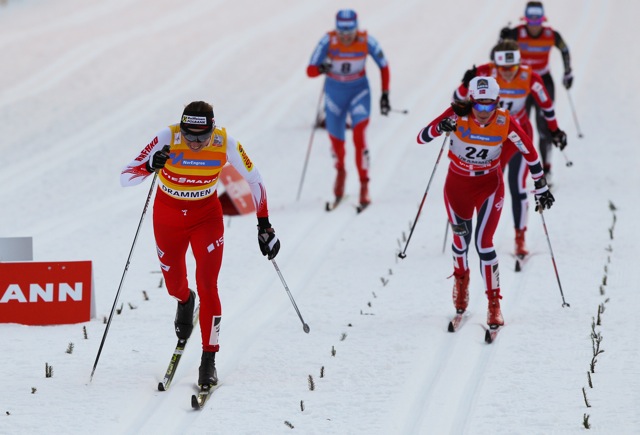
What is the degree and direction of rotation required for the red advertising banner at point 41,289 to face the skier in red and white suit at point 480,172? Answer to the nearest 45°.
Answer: approximately 90° to its left

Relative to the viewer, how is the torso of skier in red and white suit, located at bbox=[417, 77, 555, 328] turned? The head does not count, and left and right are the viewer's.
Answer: facing the viewer

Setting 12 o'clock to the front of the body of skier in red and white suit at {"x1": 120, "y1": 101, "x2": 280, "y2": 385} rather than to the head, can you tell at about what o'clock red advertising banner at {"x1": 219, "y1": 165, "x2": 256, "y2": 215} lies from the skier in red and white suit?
The red advertising banner is roughly at 6 o'clock from the skier in red and white suit.

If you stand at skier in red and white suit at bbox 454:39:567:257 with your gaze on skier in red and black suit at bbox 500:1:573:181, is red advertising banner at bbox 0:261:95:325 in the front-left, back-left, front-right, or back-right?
back-left

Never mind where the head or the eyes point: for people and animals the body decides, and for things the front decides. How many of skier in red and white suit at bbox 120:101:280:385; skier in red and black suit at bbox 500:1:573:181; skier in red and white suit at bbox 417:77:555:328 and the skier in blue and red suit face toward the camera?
4

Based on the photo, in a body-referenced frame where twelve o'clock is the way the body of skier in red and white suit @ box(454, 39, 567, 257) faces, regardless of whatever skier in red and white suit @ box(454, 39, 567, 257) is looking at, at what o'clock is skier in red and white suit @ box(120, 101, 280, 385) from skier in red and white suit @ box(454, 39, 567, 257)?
skier in red and white suit @ box(120, 101, 280, 385) is roughly at 1 o'clock from skier in red and white suit @ box(454, 39, 567, 257).

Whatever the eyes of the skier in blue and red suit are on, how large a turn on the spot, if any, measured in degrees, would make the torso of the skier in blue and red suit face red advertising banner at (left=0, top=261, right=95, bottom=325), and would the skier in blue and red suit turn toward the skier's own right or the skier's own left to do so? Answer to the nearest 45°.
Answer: approximately 45° to the skier's own right

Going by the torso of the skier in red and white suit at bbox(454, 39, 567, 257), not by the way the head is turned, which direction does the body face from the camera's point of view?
toward the camera

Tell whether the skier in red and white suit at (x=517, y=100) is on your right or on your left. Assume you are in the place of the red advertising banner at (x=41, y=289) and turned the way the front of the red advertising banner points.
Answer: on your left

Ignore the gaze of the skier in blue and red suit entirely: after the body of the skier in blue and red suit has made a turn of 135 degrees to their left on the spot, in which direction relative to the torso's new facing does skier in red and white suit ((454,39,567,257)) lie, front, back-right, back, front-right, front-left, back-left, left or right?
right

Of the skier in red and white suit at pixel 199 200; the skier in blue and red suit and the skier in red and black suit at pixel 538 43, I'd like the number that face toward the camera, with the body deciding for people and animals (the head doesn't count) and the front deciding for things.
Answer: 3

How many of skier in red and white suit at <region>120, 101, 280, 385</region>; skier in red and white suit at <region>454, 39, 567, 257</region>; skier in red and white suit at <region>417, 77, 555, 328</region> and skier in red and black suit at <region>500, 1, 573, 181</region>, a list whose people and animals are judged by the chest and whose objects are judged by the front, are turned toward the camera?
4

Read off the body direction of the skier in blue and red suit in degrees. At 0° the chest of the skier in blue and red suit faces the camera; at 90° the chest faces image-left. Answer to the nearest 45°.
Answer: approximately 0°

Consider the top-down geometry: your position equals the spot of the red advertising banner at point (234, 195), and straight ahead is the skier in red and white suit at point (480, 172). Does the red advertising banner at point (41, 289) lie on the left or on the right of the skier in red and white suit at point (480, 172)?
right

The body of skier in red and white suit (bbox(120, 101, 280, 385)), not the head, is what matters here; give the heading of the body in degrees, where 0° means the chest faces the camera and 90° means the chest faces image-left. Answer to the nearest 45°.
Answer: approximately 0°

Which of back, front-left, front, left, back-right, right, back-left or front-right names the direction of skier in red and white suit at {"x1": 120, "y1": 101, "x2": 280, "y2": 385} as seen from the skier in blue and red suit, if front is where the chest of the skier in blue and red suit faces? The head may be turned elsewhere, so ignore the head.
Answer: front
